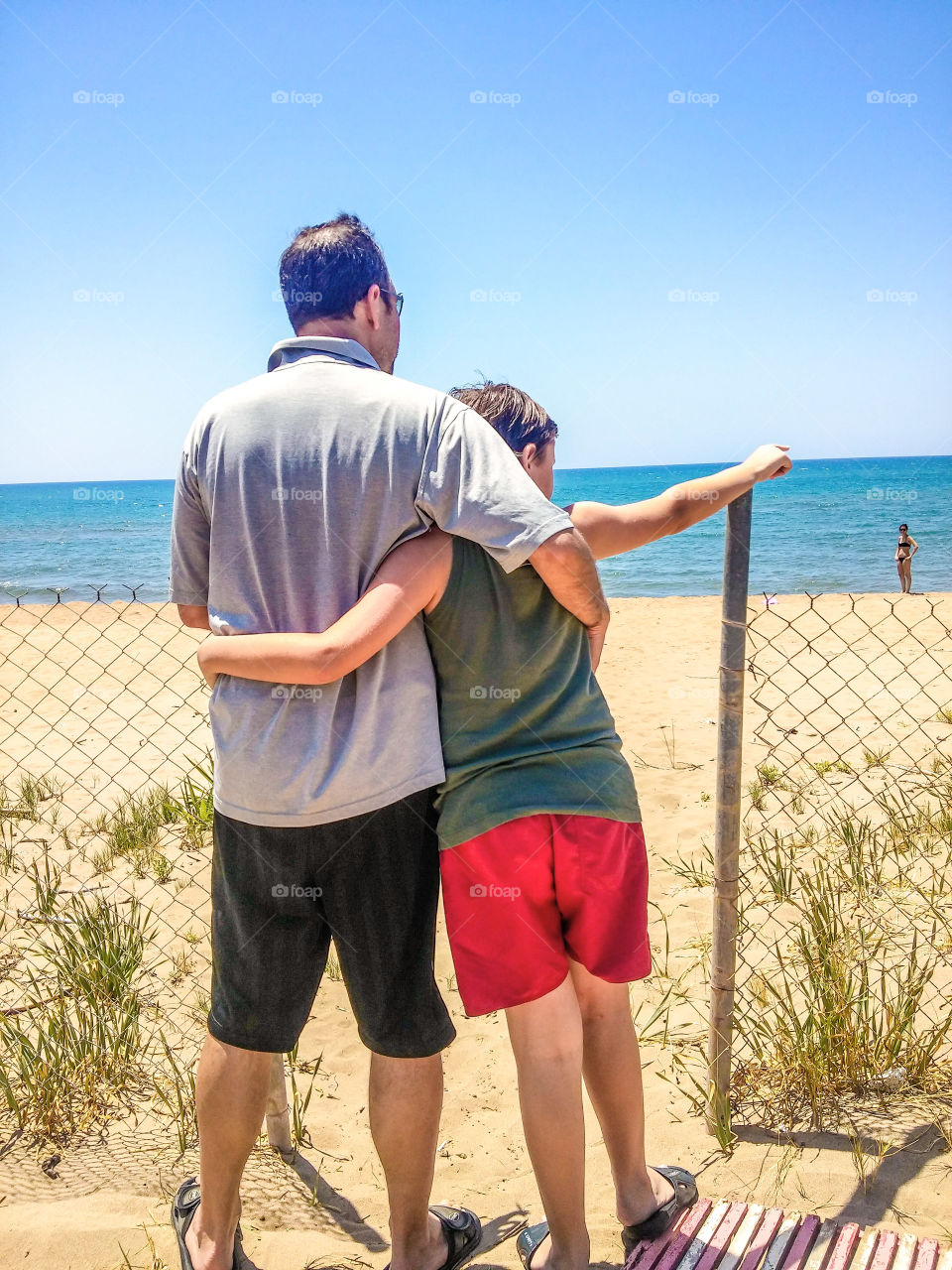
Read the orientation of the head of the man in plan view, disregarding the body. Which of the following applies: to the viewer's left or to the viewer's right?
to the viewer's right

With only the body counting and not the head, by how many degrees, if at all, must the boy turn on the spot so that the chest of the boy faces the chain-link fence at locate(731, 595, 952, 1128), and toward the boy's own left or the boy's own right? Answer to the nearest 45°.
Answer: approximately 45° to the boy's own right

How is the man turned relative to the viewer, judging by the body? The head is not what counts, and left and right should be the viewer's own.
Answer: facing away from the viewer

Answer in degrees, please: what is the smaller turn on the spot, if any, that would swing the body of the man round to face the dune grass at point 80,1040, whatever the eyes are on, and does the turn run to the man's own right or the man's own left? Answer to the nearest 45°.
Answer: approximately 45° to the man's own left

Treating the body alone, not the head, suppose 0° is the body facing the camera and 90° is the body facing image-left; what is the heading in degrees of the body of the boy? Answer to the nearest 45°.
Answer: approximately 180°
